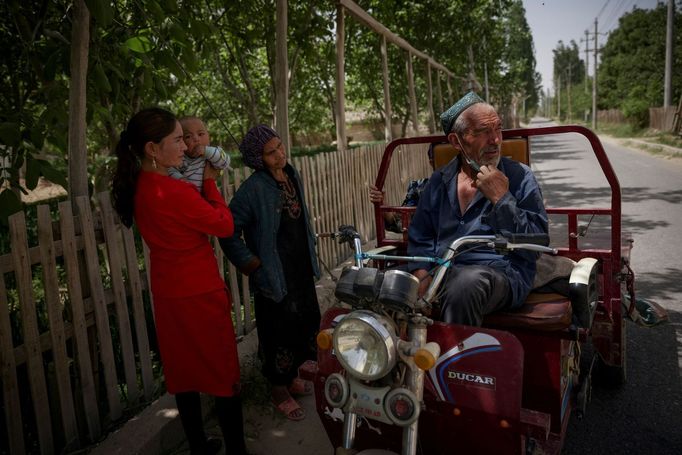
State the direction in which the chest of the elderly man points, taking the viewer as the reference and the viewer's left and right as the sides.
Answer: facing the viewer

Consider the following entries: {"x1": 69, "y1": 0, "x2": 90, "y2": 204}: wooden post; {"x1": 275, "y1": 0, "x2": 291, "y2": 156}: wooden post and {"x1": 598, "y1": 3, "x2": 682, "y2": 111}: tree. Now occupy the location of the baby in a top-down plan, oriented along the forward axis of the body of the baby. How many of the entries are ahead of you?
0

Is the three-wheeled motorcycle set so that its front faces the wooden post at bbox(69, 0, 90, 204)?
no

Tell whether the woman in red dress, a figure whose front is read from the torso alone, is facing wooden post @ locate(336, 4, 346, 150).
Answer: no

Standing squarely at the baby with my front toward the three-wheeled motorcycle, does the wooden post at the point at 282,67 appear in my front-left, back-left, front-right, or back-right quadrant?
back-left

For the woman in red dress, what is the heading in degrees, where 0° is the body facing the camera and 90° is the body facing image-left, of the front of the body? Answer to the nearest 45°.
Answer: approximately 270°

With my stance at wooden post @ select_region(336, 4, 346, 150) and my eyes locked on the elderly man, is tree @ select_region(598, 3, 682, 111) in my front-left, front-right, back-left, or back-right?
back-left

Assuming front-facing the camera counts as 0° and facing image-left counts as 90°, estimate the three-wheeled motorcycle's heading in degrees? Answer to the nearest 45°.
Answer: approximately 45°

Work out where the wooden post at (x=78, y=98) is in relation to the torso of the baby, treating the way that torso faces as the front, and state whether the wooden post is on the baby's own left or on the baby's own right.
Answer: on the baby's own right

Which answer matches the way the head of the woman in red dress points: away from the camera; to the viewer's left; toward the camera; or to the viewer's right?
to the viewer's right

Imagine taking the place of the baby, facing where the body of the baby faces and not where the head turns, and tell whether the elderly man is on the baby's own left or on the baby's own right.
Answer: on the baby's own left

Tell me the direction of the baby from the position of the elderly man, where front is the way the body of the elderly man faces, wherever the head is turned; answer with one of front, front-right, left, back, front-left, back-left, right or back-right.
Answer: right

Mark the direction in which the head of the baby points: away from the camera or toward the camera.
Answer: toward the camera

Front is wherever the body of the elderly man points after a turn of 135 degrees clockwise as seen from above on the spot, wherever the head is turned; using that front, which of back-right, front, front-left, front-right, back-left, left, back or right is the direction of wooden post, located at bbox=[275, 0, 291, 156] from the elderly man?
front
